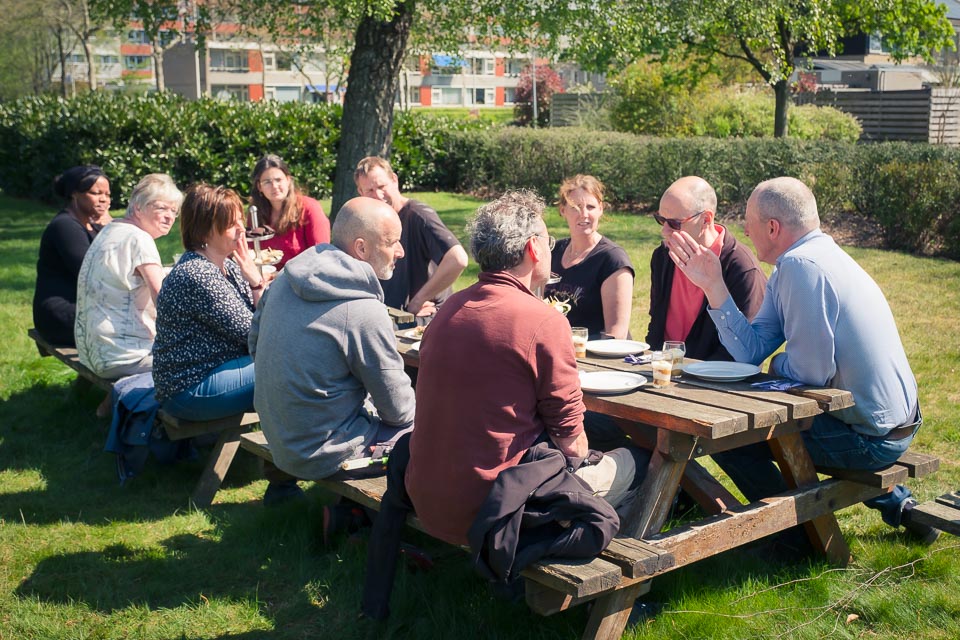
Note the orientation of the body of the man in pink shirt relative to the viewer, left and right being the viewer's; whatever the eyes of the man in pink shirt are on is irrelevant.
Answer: facing the viewer and to the left of the viewer

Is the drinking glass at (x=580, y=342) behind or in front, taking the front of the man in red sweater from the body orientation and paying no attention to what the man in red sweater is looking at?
in front

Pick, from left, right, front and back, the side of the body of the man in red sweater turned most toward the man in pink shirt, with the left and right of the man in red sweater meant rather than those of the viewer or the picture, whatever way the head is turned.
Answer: front

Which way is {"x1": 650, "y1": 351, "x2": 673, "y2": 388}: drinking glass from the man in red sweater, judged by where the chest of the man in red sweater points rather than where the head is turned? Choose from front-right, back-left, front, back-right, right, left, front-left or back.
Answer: front

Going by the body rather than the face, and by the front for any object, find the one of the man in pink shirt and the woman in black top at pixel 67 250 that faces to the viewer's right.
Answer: the woman in black top

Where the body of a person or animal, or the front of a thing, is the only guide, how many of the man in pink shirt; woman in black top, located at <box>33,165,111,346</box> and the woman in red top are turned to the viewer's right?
1

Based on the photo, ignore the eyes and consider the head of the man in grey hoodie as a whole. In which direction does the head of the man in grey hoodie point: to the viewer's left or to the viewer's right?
to the viewer's right

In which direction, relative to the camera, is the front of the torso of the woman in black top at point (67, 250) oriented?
to the viewer's right

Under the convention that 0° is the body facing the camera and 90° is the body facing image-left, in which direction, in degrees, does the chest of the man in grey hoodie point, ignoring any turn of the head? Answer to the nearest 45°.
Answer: approximately 225°

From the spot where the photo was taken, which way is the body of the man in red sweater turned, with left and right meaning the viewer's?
facing away from the viewer and to the right of the viewer

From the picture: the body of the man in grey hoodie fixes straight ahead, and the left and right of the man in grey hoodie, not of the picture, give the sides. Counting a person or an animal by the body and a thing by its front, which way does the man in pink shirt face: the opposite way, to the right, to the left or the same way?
the opposite way

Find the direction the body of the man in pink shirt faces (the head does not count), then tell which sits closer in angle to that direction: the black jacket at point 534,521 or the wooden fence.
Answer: the black jacket

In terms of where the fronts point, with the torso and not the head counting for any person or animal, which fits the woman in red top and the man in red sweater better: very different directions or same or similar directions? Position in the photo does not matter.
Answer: very different directions

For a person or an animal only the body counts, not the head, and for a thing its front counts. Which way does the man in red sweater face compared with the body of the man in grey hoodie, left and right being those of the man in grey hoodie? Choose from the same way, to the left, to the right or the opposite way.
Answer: the same way

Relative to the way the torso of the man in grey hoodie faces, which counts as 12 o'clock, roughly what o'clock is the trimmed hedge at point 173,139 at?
The trimmed hedge is roughly at 10 o'clock from the man in grey hoodie.

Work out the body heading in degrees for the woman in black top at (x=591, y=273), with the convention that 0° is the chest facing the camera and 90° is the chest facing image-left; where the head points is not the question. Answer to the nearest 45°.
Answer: approximately 45°
